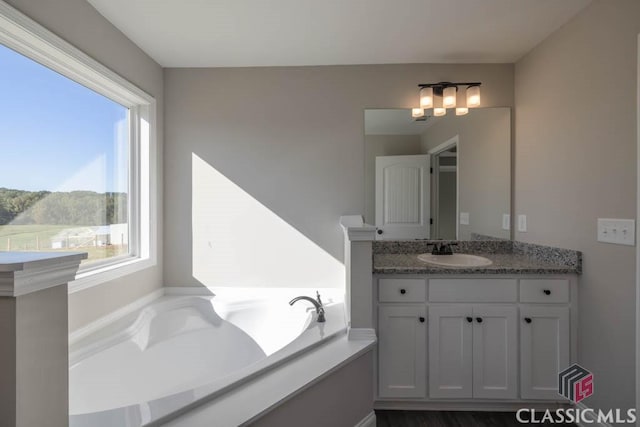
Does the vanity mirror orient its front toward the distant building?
no

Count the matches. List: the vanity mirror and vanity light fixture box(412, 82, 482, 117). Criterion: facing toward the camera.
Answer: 2

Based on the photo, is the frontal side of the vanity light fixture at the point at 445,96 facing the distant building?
no

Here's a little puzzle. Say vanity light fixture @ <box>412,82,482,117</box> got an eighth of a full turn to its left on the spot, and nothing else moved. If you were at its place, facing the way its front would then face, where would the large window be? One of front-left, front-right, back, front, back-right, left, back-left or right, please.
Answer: right

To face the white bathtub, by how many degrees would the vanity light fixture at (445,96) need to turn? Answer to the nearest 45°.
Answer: approximately 45° to its right

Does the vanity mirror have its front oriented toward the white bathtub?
no

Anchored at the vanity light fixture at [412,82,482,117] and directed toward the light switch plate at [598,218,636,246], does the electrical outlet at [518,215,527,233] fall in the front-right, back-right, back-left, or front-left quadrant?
front-left

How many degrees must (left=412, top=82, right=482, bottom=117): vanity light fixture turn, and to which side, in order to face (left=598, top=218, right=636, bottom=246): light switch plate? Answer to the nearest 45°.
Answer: approximately 45° to its left

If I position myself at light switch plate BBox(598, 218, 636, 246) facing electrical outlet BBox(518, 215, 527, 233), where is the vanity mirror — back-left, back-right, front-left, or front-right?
front-left

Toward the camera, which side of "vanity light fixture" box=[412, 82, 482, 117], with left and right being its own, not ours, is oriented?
front

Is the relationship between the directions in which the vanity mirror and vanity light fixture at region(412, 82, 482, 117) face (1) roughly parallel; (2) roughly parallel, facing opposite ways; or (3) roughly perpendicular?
roughly parallel
